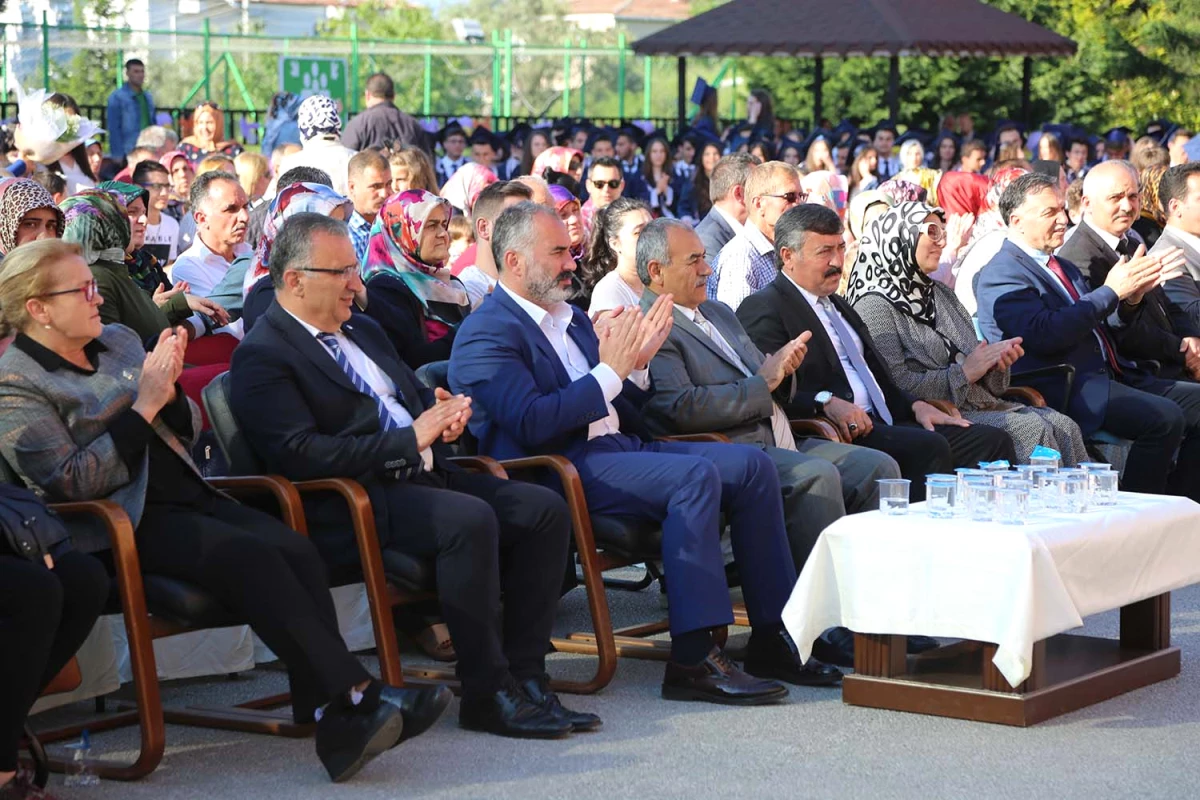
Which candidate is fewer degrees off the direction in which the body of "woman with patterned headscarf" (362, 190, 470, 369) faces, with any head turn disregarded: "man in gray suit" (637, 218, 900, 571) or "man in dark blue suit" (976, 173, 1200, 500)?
the man in gray suit

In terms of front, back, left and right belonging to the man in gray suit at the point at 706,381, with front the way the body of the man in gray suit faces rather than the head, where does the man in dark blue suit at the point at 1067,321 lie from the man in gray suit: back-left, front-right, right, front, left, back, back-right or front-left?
left

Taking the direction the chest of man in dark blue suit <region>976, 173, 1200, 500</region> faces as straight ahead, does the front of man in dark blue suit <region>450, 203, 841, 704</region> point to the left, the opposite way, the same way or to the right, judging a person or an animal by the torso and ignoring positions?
the same way

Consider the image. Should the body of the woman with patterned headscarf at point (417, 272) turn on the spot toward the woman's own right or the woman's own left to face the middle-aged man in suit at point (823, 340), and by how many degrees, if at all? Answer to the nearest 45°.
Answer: approximately 45° to the woman's own left

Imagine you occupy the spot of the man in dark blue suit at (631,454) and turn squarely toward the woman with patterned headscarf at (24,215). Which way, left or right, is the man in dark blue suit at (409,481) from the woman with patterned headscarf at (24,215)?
left

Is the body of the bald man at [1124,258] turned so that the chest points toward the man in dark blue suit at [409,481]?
no

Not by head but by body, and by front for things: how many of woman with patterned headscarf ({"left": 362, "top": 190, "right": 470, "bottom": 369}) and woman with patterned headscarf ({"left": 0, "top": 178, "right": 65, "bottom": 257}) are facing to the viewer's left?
0

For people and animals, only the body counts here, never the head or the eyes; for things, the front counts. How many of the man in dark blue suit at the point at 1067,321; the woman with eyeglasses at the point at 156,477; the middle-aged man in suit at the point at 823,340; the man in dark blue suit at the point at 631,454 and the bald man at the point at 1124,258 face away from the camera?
0

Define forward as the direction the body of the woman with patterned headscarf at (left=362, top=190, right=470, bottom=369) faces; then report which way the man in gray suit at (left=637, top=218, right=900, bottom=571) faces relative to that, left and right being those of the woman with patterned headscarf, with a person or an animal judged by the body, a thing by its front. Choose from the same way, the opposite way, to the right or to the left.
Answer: the same way

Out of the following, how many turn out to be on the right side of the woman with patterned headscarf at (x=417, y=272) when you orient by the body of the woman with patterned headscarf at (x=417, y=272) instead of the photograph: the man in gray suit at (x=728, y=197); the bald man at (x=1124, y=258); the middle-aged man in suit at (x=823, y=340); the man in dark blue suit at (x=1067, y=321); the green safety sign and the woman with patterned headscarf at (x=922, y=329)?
0

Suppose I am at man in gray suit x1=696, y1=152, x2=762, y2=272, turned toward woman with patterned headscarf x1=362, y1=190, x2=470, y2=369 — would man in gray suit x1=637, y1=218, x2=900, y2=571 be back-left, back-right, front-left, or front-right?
front-left

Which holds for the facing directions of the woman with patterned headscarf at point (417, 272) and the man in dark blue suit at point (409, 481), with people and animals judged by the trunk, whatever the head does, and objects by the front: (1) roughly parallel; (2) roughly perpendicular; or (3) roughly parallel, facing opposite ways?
roughly parallel

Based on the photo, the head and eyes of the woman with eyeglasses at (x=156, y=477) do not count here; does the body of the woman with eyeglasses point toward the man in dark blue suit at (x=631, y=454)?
no

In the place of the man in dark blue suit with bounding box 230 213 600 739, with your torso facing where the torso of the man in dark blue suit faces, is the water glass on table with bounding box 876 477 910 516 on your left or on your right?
on your left

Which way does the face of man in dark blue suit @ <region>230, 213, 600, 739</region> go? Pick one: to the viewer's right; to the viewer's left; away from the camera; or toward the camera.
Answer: to the viewer's right

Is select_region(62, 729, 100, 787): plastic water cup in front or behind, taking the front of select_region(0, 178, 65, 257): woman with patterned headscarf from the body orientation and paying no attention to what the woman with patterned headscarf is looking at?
in front
